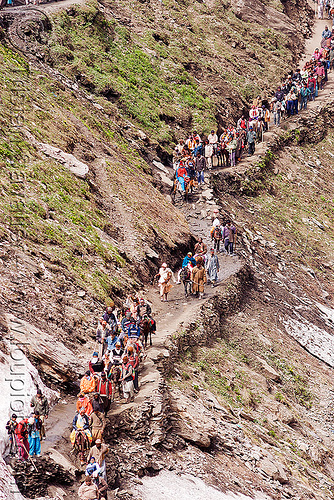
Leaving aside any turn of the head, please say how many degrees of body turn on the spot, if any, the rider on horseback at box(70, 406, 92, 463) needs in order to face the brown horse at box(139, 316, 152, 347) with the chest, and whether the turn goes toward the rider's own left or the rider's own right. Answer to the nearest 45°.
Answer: approximately 180°

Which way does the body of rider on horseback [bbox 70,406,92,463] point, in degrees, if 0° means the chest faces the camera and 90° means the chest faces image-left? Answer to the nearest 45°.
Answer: approximately 0°

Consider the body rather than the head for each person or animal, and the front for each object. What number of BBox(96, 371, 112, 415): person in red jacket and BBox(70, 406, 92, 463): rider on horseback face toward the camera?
2

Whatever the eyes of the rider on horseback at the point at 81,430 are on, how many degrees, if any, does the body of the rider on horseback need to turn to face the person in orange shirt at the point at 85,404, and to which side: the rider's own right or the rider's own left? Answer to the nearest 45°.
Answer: approximately 180°

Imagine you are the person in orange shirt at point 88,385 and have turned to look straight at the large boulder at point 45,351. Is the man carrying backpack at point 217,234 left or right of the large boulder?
right

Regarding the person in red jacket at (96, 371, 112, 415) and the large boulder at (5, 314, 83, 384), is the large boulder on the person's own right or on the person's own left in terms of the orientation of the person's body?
on the person's own right

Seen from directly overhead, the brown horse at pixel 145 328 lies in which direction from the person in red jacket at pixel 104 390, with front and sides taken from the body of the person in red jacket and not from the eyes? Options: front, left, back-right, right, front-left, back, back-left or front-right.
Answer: back

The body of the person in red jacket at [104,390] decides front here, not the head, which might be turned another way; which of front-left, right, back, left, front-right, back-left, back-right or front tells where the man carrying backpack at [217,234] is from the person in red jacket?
back

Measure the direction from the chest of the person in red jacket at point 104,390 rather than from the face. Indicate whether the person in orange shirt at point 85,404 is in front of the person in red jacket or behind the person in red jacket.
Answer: in front

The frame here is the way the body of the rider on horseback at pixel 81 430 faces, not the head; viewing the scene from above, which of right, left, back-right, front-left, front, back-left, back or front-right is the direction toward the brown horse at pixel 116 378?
back
